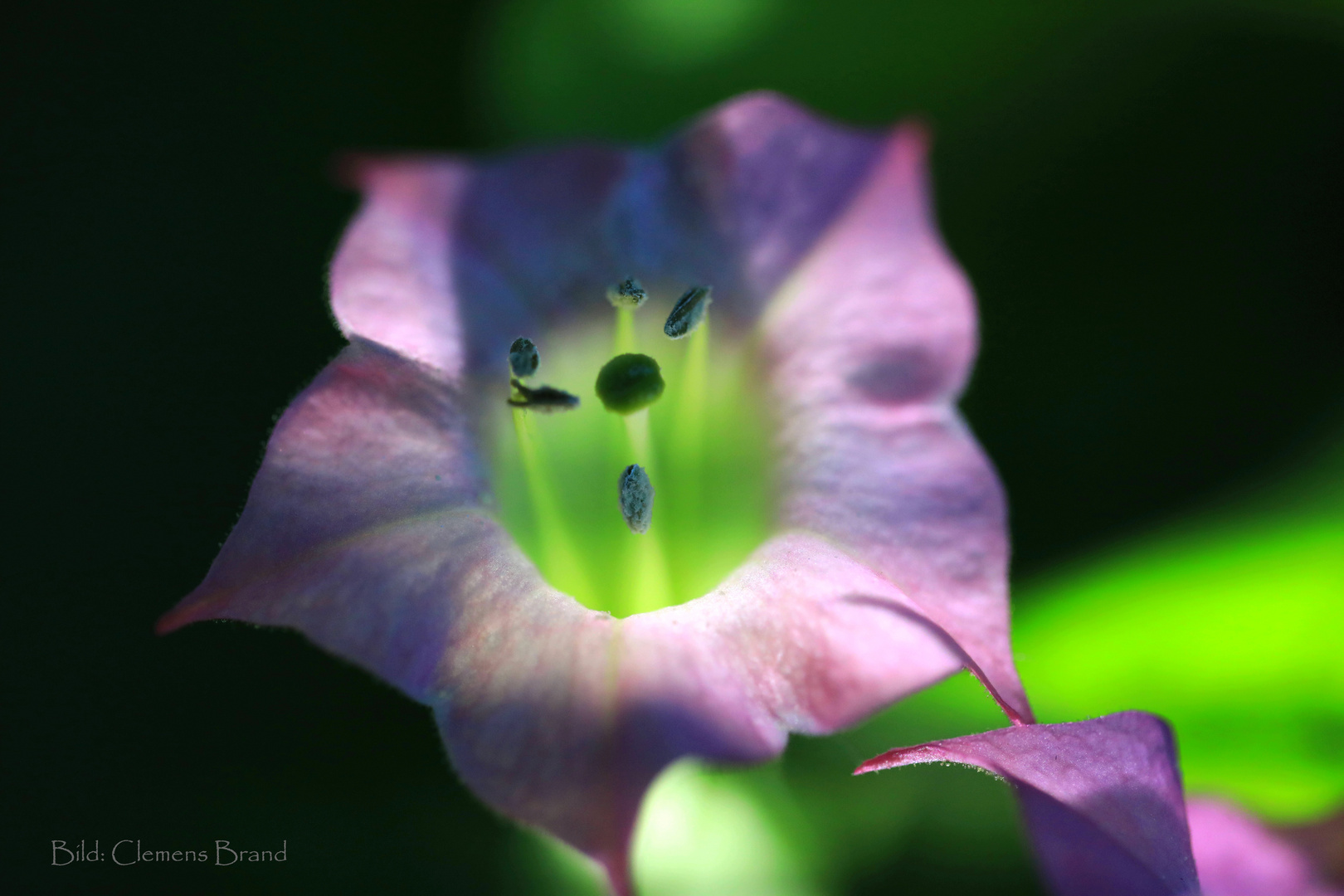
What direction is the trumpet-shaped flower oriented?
toward the camera
